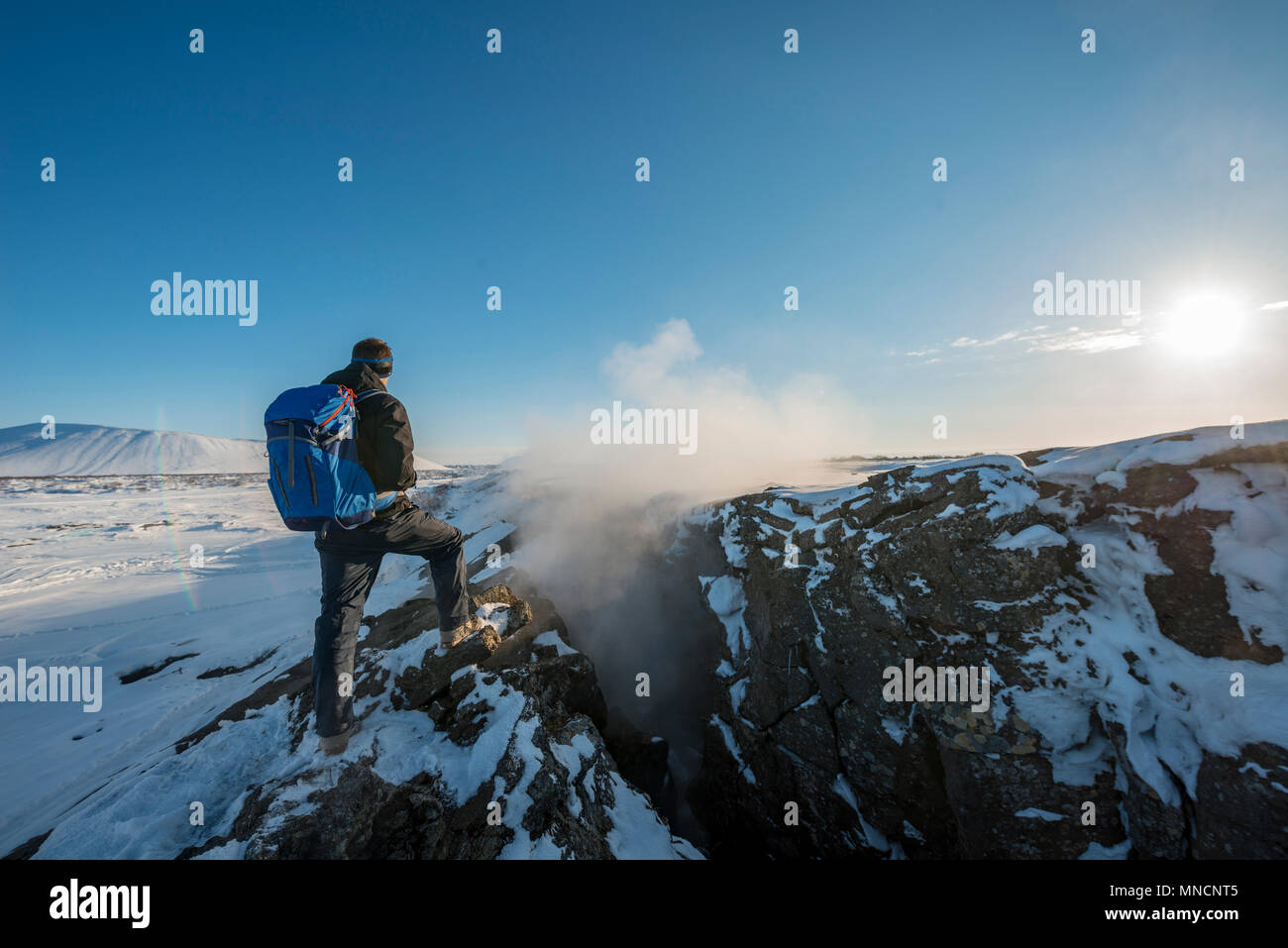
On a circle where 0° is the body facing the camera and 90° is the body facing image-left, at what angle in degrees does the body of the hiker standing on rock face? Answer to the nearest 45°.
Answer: approximately 225°
